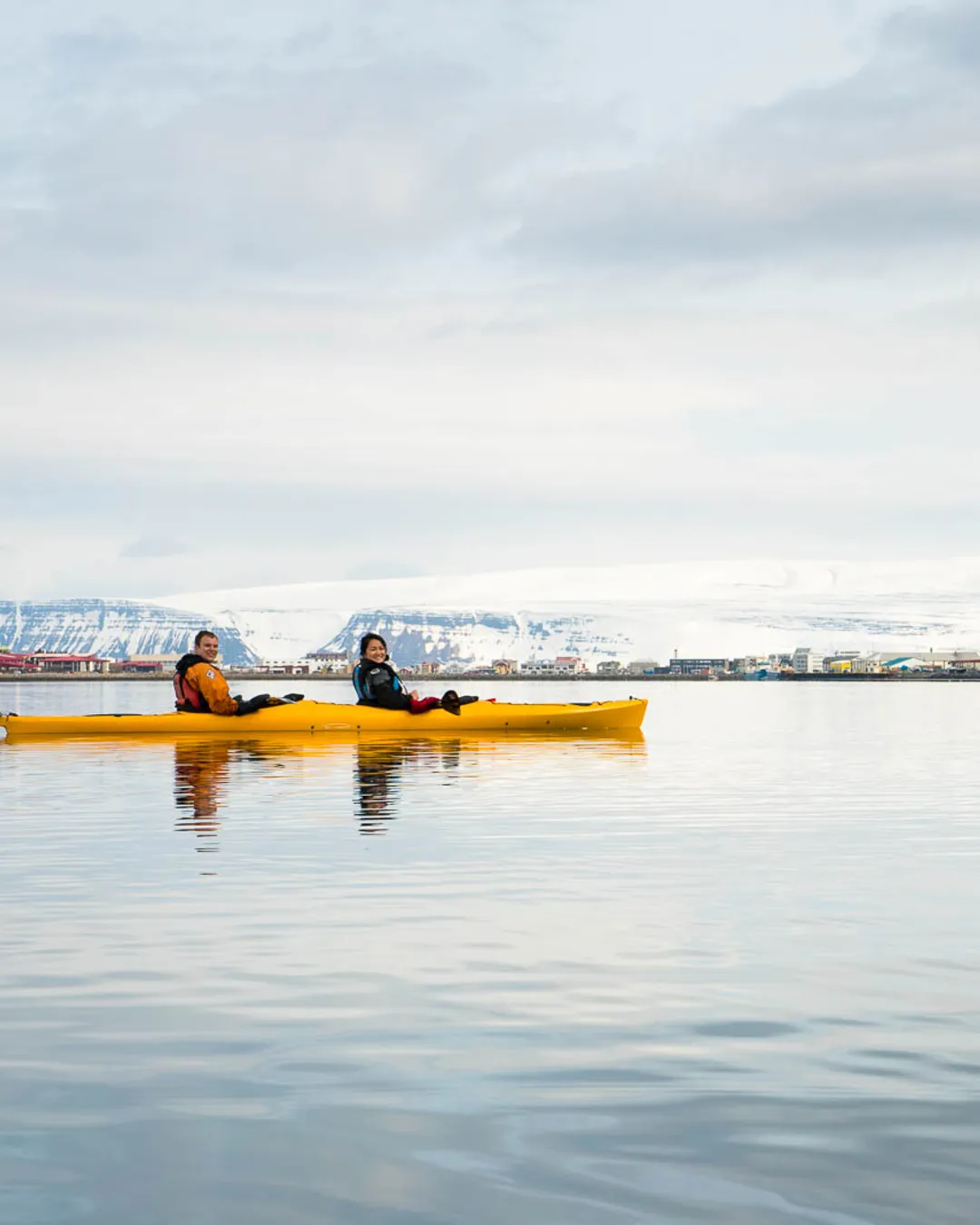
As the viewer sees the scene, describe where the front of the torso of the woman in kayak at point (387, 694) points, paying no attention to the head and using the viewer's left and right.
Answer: facing to the right of the viewer

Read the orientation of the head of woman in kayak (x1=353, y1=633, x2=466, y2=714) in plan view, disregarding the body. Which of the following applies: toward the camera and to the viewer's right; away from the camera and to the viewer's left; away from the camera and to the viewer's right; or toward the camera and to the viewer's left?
toward the camera and to the viewer's right

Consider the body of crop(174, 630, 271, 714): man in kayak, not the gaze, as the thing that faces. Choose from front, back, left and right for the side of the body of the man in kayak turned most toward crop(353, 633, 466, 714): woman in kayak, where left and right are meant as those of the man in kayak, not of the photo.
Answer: front

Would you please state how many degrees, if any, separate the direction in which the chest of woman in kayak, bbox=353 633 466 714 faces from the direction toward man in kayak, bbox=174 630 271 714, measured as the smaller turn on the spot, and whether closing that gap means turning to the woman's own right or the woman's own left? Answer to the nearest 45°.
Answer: approximately 180°

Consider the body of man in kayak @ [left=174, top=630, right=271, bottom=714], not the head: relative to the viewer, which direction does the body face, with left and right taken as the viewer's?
facing to the right of the viewer

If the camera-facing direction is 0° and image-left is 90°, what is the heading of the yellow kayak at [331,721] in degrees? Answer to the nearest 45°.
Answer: approximately 270°

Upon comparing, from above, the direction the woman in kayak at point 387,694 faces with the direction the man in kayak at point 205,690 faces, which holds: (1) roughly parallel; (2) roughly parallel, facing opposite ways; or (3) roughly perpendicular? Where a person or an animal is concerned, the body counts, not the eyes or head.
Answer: roughly parallel
